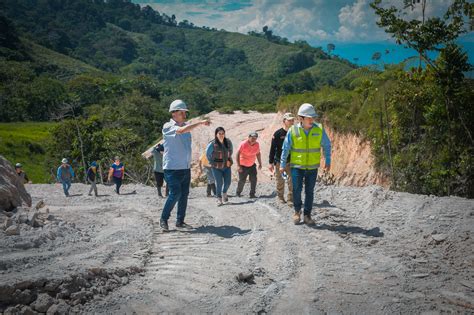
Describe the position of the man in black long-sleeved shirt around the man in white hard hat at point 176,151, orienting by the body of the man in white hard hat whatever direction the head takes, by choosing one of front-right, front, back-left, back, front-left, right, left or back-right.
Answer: left

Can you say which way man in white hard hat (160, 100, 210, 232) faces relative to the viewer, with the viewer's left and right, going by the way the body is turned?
facing the viewer and to the right of the viewer

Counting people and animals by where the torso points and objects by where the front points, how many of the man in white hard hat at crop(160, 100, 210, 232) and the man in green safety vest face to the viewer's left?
0

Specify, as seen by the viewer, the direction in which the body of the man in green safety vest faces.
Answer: toward the camera

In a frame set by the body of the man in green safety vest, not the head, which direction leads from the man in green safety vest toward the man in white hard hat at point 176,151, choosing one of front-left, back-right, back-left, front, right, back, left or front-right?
right

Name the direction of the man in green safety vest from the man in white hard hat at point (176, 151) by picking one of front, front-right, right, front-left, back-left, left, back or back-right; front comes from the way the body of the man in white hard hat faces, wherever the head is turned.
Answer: front-left

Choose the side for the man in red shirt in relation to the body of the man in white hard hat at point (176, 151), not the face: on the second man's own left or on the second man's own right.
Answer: on the second man's own left

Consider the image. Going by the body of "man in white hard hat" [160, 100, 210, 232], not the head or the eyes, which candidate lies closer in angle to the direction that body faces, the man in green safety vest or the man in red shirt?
the man in green safety vest

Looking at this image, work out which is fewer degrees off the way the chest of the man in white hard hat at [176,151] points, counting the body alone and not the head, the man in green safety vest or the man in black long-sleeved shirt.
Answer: the man in green safety vest

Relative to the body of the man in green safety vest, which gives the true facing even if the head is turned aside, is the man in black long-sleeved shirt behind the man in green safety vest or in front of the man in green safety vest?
behind

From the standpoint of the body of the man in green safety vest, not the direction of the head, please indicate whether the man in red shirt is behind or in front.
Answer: behind
